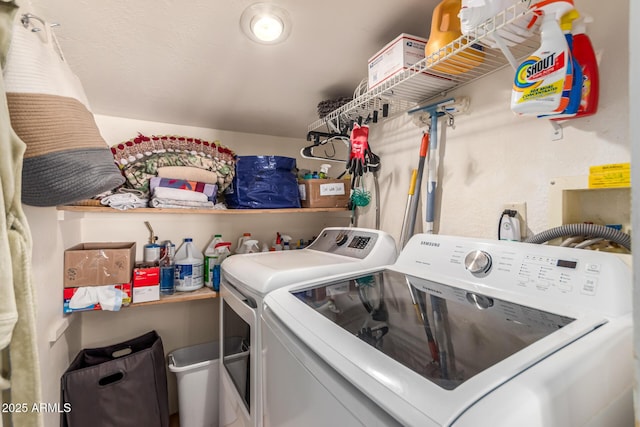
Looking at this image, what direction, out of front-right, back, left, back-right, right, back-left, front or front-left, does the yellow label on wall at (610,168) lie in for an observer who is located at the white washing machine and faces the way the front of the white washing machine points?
back

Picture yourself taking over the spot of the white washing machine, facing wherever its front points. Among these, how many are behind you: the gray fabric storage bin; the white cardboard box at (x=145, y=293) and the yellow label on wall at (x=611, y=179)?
1

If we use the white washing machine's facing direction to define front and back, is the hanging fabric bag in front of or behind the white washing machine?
in front

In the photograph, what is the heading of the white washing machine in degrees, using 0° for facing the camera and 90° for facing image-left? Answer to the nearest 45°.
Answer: approximately 45°

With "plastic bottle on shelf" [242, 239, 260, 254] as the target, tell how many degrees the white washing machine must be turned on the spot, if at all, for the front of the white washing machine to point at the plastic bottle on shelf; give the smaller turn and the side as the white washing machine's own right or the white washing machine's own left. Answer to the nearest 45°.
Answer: approximately 90° to the white washing machine's own right

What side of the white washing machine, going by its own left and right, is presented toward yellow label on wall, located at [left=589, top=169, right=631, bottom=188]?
back

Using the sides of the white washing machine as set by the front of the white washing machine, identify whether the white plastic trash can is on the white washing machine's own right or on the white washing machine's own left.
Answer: on the white washing machine's own right

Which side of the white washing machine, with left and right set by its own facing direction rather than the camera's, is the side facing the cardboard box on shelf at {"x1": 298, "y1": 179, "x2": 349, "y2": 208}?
right
